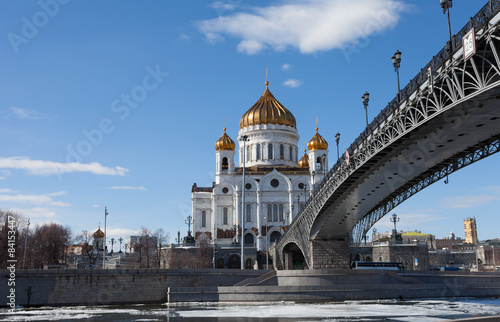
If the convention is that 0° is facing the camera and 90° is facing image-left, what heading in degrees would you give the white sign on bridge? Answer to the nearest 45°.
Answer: approximately 45°
